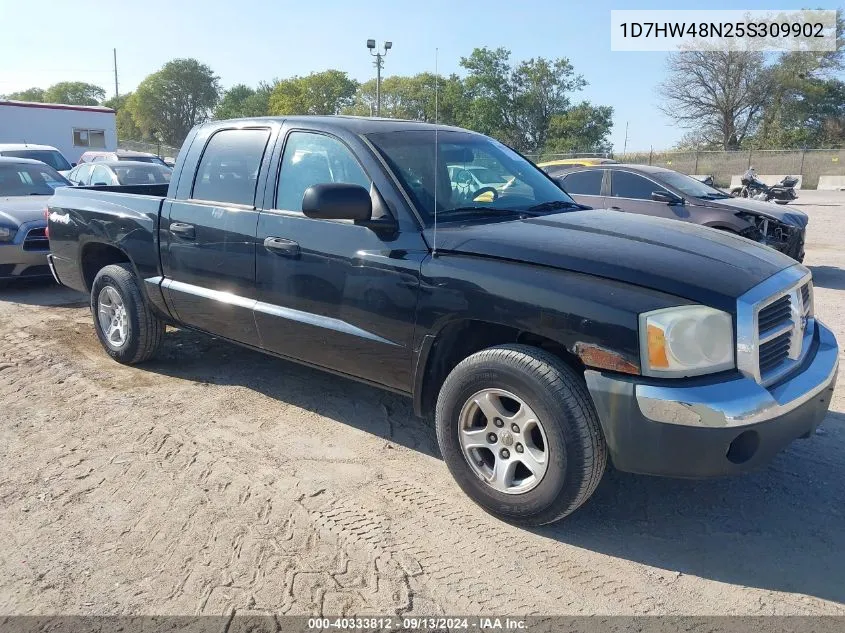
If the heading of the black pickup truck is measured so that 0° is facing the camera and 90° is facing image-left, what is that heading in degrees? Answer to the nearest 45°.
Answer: approximately 315°

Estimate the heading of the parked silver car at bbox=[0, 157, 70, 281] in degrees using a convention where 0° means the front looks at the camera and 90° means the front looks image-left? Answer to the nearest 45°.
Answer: approximately 315°

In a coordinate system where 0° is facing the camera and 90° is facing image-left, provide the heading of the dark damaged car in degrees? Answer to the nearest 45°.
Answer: approximately 315°

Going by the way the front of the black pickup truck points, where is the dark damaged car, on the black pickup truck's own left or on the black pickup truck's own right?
on the black pickup truck's own left

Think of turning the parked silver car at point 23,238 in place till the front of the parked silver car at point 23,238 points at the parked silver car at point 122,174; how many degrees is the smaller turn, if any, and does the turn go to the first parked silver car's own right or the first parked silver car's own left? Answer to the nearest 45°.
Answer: approximately 135° to the first parked silver car's own left

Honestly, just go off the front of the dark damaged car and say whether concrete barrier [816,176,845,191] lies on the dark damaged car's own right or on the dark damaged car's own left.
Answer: on the dark damaged car's own left

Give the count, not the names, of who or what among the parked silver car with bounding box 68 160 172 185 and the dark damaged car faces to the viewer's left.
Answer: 0

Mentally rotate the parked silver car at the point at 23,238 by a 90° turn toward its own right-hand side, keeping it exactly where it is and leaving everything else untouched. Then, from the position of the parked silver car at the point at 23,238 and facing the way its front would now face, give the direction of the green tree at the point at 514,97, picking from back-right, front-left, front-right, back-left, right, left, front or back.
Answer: back

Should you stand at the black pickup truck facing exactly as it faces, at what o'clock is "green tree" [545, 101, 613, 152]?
The green tree is roughly at 8 o'clock from the black pickup truck.

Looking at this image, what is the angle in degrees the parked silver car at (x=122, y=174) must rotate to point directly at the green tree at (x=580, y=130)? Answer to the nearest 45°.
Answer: approximately 90° to its left

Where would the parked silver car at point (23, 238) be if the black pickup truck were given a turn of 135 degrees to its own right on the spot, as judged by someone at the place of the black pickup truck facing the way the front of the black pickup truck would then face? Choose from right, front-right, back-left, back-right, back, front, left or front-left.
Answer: front-right

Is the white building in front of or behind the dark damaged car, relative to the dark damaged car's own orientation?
behind
